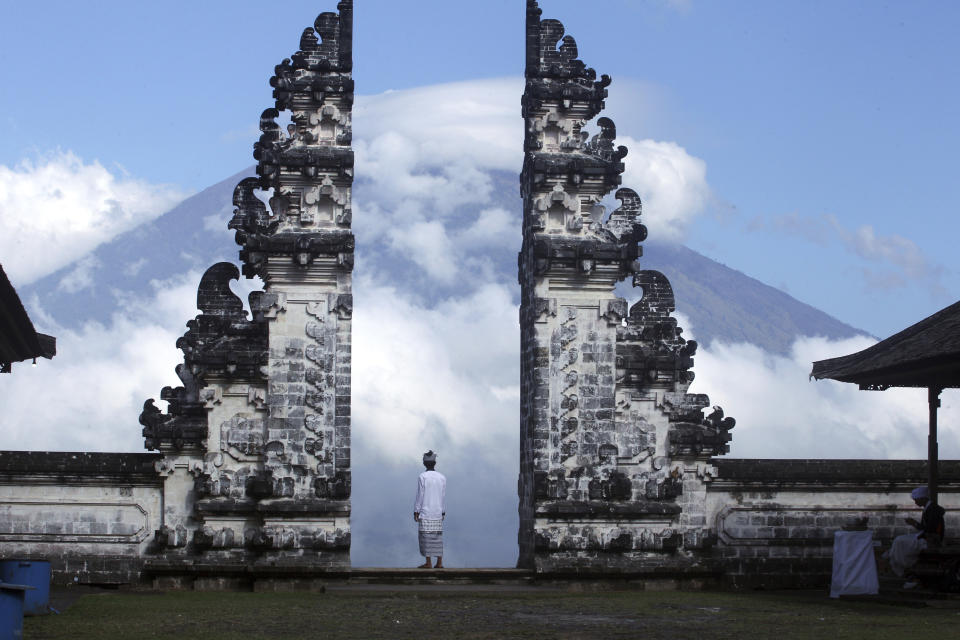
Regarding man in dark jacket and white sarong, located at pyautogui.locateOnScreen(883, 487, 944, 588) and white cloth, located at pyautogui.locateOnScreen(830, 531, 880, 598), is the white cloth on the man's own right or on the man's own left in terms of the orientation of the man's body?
on the man's own left

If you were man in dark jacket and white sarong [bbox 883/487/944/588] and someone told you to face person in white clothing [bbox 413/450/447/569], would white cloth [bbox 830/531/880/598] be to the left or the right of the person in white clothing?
left

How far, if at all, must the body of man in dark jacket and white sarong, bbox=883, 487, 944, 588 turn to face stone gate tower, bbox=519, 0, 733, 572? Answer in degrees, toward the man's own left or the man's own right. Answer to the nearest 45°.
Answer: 0° — they already face it

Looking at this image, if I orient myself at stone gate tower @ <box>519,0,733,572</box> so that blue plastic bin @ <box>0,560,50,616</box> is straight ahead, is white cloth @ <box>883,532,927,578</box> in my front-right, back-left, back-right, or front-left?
back-left

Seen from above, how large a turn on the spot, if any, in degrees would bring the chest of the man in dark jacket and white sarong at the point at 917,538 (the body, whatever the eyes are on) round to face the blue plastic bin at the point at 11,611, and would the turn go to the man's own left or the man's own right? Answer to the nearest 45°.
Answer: approximately 45° to the man's own left

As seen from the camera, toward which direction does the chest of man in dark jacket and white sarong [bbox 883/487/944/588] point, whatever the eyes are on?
to the viewer's left

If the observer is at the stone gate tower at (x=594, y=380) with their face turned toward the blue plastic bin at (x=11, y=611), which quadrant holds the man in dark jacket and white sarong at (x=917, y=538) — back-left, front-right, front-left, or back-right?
back-left

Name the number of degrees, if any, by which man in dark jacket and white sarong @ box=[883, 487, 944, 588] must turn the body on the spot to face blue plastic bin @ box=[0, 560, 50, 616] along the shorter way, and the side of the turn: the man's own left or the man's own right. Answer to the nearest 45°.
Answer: approximately 45° to the man's own left

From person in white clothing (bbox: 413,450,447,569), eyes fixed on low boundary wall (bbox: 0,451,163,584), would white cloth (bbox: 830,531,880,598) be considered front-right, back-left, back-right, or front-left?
back-left

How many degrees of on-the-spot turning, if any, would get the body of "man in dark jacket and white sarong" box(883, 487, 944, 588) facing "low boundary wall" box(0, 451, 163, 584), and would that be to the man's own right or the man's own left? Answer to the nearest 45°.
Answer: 0° — they already face it

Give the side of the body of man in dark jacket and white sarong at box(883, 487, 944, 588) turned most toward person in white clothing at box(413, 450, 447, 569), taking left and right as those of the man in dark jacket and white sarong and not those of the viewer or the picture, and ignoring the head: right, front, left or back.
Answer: front
